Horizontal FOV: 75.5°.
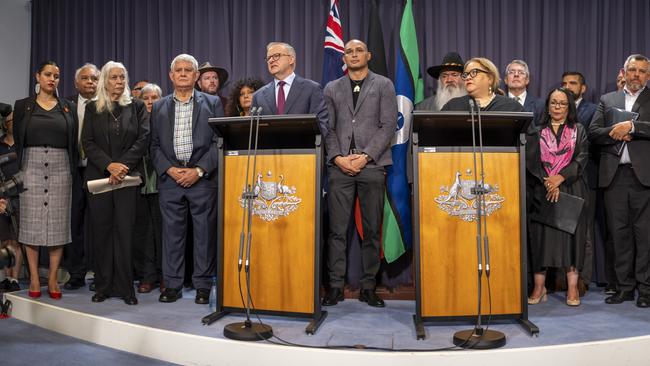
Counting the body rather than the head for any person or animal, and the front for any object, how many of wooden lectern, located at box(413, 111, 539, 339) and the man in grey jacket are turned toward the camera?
2

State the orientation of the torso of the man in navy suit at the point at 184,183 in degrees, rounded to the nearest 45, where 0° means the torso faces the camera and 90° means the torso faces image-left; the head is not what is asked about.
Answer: approximately 0°

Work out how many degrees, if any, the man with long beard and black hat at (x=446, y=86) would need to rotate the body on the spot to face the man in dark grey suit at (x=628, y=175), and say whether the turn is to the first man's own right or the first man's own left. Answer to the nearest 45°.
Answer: approximately 90° to the first man's own left

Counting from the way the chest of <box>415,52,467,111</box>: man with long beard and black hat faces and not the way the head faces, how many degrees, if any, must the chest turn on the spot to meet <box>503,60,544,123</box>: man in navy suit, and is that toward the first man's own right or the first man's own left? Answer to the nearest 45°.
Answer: approximately 90° to the first man's own left

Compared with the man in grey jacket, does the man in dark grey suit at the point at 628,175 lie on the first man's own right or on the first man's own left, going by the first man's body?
on the first man's own left
